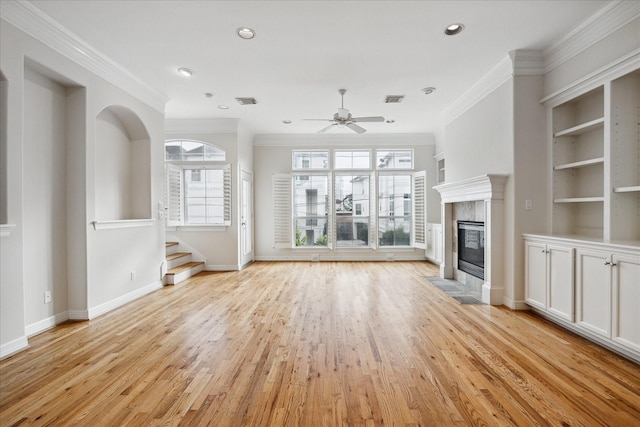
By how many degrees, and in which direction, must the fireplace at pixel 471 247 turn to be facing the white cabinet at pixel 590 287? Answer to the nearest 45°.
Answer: approximately 90° to its left

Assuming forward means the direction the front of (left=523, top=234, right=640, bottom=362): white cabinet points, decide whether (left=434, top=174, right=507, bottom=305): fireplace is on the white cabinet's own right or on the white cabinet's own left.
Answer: on the white cabinet's own right

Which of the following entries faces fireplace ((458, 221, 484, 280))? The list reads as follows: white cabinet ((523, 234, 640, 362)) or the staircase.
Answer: the staircase

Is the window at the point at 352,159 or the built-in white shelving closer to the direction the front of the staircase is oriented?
the built-in white shelving

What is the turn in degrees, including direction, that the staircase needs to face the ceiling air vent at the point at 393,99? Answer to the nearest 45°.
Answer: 0° — it already faces it

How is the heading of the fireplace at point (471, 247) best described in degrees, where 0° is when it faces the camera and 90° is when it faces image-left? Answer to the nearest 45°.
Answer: approximately 45°
